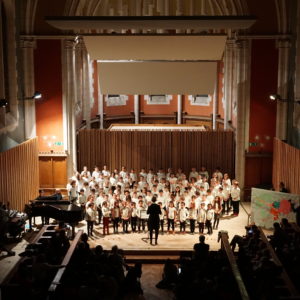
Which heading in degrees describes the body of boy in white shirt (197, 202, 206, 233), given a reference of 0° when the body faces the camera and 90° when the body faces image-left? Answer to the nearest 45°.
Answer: approximately 0°

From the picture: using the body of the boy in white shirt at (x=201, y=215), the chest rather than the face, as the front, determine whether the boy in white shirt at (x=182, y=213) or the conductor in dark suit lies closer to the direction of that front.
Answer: the conductor in dark suit

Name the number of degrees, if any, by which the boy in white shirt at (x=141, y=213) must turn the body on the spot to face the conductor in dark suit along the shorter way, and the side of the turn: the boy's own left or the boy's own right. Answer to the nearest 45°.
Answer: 0° — they already face them

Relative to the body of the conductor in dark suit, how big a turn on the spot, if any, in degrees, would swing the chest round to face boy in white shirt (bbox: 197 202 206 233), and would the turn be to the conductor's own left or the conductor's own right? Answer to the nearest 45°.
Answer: approximately 45° to the conductor's own right

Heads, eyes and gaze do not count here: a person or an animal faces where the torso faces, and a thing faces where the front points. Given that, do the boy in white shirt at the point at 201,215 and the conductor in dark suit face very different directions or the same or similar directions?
very different directions

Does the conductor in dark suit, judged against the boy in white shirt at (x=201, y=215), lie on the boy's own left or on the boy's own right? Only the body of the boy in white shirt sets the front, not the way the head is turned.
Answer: on the boy's own right

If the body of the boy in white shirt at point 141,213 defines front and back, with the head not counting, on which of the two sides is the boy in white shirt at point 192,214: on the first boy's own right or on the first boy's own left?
on the first boy's own left

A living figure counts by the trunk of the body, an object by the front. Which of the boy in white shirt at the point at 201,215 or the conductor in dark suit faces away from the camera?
the conductor in dark suit

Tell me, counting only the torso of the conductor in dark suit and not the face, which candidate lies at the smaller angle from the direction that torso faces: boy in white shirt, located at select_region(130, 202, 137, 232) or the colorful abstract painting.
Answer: the boy in white shirt

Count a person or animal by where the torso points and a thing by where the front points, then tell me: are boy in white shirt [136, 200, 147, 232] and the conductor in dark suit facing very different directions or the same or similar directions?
very different directions

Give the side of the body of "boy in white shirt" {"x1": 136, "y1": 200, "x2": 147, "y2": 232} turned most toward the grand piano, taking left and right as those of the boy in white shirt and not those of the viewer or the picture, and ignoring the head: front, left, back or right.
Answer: right

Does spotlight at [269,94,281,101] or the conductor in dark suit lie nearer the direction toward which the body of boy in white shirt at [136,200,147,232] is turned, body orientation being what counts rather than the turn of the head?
the conductor in dark suit
